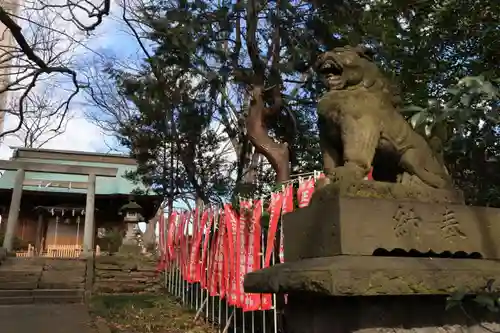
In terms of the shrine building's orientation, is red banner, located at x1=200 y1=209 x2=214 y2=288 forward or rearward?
forward

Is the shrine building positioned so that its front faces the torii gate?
yes

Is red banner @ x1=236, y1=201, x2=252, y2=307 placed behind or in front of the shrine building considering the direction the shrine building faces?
in front

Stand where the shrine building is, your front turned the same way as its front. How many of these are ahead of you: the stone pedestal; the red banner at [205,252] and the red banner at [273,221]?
3

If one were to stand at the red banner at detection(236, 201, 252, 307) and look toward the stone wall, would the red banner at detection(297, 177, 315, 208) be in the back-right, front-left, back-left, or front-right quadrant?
back-right

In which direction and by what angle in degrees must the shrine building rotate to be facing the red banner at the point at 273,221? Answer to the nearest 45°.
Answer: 0° — it already faces it

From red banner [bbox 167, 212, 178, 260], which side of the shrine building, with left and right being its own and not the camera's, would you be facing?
front

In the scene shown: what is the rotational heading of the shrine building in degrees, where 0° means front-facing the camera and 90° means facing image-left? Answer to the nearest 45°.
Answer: approximately 0°

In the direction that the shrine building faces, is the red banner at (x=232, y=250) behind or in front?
in front
